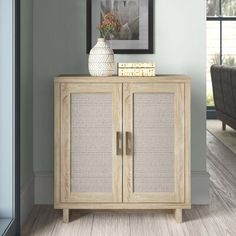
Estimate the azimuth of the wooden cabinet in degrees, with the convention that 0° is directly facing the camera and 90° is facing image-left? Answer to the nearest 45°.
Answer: approximately 0°

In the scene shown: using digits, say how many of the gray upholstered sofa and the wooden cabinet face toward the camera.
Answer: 1

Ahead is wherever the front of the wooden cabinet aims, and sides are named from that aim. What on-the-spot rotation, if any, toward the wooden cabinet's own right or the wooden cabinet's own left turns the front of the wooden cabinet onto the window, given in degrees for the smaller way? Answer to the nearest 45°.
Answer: approximately 180°
